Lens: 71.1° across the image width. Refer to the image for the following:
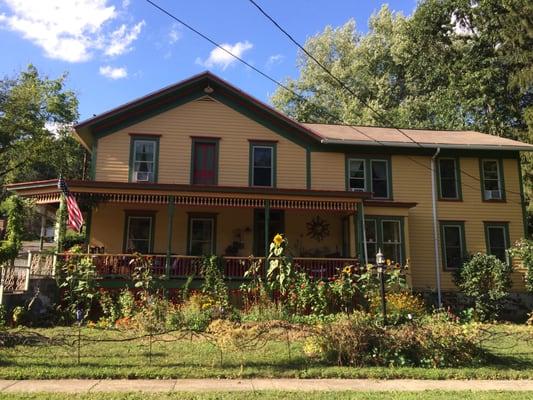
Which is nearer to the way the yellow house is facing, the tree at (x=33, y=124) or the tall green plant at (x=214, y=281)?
the tall green plant

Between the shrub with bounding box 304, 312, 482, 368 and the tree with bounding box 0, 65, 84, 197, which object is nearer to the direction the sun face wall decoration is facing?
the shrub

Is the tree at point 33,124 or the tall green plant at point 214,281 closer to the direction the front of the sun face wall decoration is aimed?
the tall green plant

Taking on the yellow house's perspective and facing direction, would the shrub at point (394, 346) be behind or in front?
in front

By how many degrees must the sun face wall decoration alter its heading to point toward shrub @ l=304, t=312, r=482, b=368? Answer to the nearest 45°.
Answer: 0° — it already faces it

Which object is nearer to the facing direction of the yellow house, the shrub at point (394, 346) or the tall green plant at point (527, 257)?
the shrub

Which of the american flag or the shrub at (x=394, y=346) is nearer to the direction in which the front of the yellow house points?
the shrub

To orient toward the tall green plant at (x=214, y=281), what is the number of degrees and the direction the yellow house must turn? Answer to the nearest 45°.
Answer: approximately 45° to its right

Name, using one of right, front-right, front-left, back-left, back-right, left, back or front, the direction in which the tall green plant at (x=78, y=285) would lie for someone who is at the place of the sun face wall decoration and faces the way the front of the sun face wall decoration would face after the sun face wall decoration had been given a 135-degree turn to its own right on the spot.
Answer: left

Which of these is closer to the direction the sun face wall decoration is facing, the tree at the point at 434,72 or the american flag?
the american flag

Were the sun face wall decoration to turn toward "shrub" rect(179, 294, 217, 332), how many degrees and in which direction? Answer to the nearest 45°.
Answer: approximately 45° to its right

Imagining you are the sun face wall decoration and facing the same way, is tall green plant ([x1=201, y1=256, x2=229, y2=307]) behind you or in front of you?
in front

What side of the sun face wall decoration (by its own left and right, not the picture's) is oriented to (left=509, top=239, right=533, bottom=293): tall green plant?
left

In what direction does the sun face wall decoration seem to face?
toward the camera
